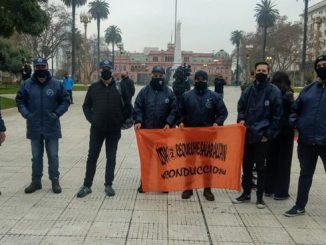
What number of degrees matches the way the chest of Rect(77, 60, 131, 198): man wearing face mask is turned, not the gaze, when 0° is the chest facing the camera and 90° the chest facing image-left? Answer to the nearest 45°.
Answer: approximately 0°

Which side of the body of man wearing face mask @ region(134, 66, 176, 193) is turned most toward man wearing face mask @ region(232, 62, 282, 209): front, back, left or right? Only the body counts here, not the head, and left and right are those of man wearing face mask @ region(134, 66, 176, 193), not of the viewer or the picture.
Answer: left

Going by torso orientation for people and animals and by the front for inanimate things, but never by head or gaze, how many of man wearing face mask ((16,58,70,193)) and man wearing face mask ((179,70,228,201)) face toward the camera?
2

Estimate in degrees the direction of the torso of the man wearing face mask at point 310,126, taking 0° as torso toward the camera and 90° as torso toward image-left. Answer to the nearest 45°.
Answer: approximately 0°
